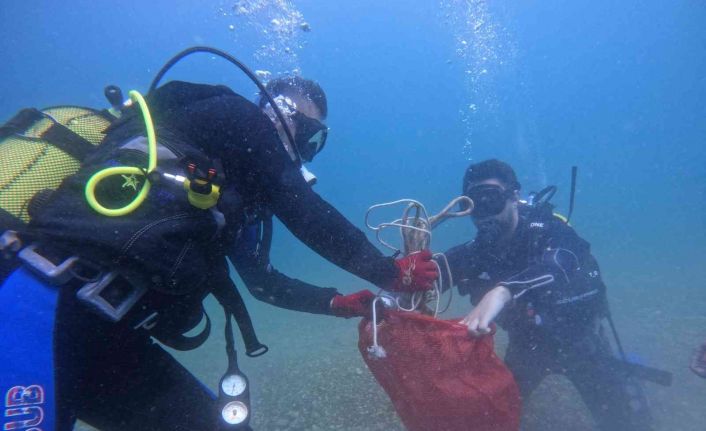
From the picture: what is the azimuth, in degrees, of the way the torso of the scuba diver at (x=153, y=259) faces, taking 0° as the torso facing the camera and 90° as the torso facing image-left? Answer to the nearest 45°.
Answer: approximately 270°

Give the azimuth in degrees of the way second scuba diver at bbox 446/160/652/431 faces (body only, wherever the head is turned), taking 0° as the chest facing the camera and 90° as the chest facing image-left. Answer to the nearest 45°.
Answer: approximately 45°

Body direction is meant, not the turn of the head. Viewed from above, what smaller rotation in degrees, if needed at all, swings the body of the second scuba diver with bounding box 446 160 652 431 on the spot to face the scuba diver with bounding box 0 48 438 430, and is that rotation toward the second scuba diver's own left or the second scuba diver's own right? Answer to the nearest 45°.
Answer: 0° — they already face them

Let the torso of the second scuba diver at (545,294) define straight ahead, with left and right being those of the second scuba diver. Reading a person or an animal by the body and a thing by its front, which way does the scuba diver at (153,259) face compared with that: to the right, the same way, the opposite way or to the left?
the opposite way
